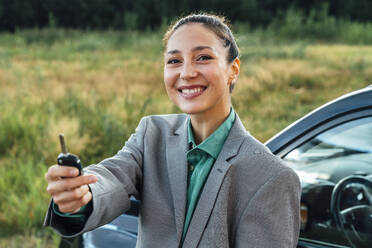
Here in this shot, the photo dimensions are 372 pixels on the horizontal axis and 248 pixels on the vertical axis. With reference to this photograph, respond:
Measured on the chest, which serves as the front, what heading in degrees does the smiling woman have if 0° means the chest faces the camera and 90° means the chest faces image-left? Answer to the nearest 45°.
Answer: approximately 45°
